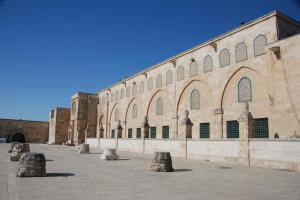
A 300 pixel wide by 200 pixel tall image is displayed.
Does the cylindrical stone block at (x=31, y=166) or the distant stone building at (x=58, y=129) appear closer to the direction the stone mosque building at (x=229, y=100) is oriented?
the cylindrical stone block

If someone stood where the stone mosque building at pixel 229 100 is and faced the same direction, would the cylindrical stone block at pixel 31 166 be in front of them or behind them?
in front

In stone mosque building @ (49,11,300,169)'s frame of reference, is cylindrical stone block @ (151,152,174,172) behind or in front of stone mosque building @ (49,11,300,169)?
in front

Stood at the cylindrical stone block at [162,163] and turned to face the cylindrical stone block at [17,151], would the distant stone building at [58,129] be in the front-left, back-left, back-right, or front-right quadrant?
front-right

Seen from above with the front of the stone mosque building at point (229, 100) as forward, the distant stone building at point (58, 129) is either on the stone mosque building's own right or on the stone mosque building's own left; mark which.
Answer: on the stone mosque building's own right

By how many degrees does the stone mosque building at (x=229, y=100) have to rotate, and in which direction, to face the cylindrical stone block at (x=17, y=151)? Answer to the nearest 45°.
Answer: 0° — it already faces it

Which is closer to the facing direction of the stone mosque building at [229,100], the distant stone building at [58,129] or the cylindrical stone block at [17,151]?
the cylindrical stone block

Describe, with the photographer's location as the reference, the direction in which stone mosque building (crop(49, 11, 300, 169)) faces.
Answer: facing the viewer and to the left of the viewer
